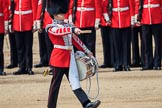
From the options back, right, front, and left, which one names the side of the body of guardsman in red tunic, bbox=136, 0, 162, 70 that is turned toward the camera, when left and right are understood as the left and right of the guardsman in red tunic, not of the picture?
front

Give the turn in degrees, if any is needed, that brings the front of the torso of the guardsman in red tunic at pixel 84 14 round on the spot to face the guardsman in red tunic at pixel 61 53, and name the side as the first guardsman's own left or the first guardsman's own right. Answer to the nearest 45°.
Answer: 0° — they already face them

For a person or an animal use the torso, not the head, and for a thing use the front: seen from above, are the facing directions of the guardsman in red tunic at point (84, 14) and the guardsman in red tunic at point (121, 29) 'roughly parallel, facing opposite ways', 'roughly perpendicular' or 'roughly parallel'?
roughly parallel

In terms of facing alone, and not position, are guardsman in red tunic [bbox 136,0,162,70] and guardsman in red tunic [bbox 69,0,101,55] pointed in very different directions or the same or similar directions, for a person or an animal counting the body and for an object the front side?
same or similar directions

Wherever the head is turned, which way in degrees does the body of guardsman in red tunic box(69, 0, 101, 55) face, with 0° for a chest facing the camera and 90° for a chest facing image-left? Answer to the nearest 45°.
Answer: approximately 0°

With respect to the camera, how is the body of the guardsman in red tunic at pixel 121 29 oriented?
toward the camera

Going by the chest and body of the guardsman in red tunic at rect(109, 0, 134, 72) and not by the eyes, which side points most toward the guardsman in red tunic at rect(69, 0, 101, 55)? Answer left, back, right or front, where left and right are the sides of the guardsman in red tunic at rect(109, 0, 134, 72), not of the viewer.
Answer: right

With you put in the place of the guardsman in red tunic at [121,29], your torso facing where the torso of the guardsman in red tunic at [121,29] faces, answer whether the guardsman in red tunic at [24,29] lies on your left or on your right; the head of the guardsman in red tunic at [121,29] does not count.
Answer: on your right

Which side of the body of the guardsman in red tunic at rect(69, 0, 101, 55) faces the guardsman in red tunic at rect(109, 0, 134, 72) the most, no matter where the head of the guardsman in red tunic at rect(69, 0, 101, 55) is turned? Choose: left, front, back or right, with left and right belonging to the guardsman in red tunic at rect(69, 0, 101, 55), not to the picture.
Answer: left

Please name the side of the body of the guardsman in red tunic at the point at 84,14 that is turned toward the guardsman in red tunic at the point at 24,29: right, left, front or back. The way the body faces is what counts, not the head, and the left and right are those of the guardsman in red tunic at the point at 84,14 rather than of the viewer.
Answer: right

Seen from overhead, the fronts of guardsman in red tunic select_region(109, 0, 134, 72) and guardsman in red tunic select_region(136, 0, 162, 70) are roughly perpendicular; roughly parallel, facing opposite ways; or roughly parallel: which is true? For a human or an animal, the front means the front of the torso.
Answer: roughly parallel

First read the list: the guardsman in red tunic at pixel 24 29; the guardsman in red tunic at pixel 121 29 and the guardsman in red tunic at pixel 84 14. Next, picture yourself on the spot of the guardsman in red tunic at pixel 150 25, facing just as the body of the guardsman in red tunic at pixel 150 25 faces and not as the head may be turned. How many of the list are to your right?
3

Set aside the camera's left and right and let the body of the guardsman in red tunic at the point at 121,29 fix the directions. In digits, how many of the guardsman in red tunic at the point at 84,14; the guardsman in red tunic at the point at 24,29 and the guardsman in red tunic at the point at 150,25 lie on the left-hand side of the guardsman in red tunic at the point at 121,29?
1

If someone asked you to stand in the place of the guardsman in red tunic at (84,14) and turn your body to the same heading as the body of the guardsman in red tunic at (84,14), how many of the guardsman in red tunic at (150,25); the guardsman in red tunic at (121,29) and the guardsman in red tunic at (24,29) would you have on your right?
1

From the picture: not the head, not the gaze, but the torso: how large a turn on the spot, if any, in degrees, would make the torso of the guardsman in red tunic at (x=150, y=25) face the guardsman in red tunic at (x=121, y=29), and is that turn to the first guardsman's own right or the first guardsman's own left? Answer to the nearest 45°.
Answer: approximately 90° to the first guardsman's own right
